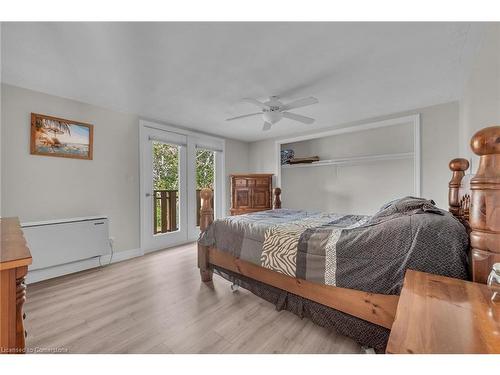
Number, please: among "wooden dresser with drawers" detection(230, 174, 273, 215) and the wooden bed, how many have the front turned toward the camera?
1

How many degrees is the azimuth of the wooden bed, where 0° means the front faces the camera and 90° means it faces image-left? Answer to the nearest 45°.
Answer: approximately 135°

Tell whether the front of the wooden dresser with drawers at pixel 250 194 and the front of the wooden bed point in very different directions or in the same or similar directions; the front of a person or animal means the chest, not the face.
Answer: very different directions

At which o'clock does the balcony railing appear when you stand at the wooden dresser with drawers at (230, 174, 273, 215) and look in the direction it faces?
The balcony railing is roughly at 2 o'clock from the wooden dresser with drawers.

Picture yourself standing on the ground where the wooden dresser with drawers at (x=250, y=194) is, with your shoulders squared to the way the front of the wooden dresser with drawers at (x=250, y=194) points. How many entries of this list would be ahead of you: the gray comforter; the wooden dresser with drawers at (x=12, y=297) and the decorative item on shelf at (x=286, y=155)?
2

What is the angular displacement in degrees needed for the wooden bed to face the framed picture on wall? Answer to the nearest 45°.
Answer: approximately 45° to its left

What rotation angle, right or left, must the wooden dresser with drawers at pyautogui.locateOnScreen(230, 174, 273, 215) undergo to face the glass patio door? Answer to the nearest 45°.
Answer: approximately 45° to its right

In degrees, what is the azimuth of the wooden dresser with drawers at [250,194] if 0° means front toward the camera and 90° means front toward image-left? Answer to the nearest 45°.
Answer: approximately 0°
